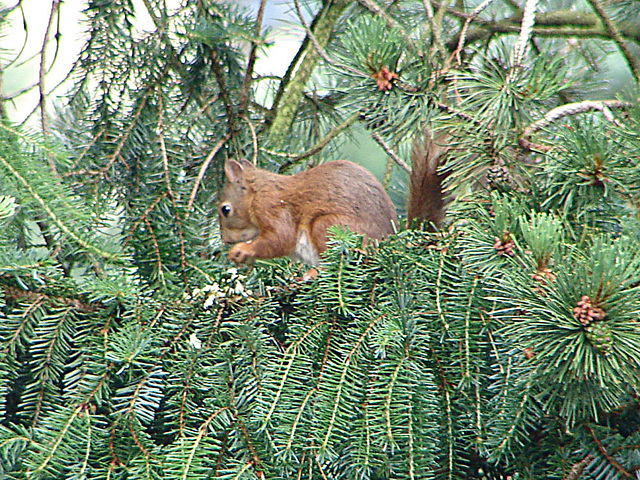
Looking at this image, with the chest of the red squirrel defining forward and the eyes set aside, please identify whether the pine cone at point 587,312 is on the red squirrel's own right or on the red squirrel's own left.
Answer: on the red squirrel's own left

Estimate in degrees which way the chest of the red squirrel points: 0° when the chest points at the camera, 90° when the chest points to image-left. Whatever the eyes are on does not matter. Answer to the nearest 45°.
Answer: approximately 90°

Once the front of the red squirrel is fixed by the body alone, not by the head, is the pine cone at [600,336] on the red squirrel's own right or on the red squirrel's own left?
on the red squirrel's own left
